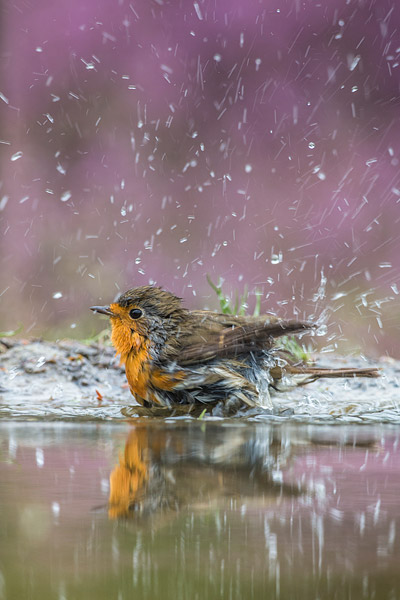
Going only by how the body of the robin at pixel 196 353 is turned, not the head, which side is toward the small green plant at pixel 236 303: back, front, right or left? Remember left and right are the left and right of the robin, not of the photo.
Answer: right

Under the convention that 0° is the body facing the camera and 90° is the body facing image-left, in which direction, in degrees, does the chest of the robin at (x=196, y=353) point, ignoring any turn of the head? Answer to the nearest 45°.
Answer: approximately 90°

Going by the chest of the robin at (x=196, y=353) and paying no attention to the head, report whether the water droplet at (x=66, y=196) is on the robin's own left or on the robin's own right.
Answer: on the robin's own right
